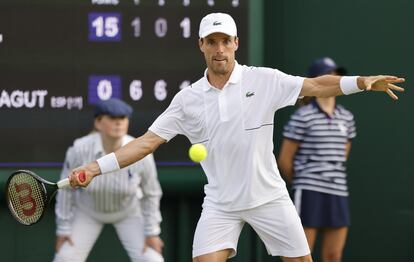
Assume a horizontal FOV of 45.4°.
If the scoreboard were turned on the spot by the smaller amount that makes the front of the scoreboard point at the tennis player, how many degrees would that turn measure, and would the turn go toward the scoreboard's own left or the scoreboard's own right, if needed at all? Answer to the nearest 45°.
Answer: approximately 45° to the scoreboard's own left

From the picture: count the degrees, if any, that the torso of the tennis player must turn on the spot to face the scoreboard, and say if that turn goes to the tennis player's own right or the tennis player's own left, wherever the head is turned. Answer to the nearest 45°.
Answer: approximately 135° to the tennis player's own right

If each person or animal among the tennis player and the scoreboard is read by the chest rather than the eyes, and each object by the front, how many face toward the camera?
2

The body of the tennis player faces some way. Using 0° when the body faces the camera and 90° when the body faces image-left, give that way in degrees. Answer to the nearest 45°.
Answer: approximately 0°
